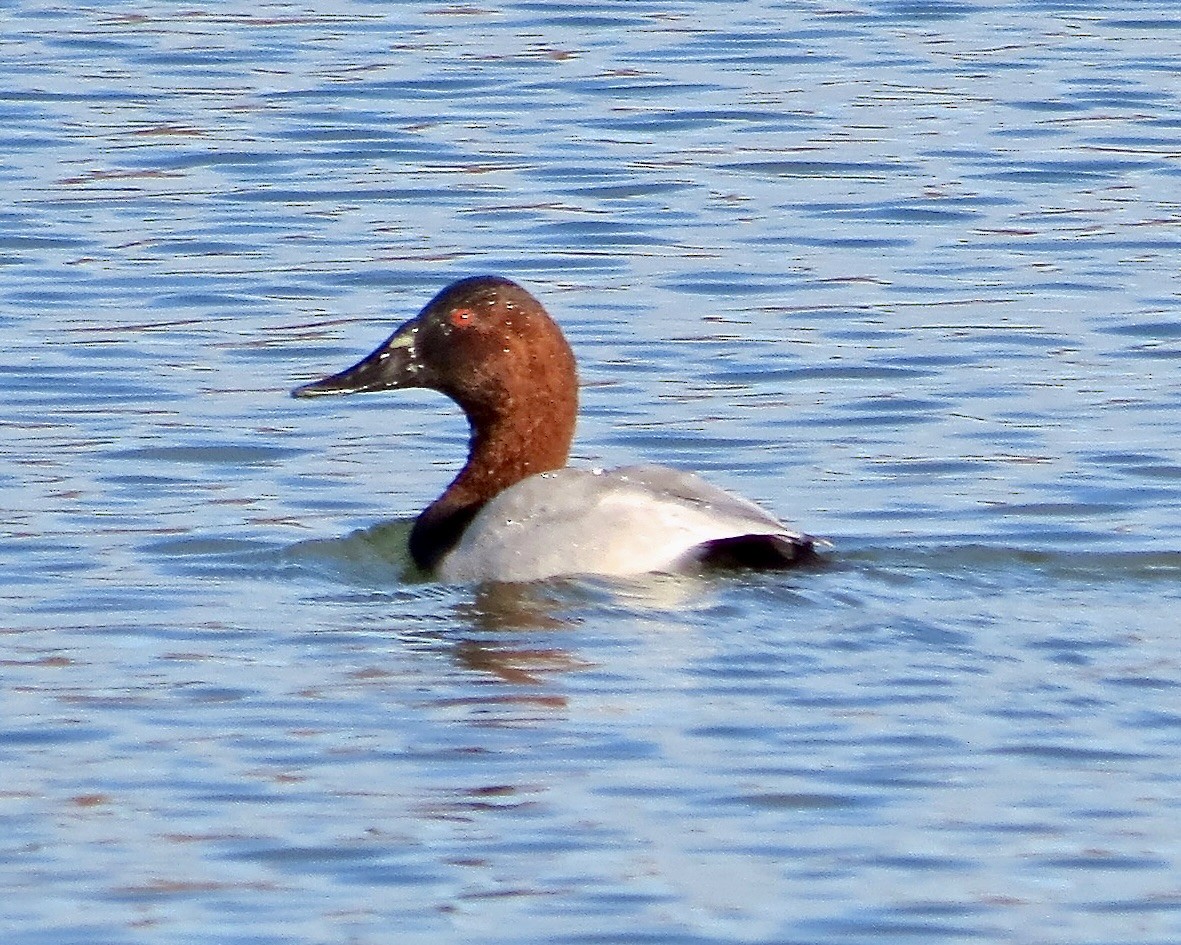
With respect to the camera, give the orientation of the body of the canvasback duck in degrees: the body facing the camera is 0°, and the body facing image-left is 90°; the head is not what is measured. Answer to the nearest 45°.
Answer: approximately 90°
